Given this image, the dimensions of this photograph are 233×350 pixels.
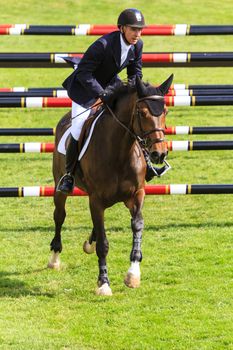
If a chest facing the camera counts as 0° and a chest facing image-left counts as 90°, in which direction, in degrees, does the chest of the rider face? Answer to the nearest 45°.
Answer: approximately 315°

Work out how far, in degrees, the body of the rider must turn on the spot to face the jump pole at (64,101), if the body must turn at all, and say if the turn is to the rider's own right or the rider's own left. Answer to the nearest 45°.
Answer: approximately 135° to the rider's own left

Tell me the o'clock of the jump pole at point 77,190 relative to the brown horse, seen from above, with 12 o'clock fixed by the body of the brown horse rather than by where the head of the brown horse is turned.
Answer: The jump pole is roughly at 7 o'clock from the brown horse.

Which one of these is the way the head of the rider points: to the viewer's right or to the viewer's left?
to the viewer's right

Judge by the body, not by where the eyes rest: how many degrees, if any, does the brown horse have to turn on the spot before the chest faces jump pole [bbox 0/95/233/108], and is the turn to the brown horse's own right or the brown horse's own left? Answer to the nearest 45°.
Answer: approximately 135° to the brown horse's own left
